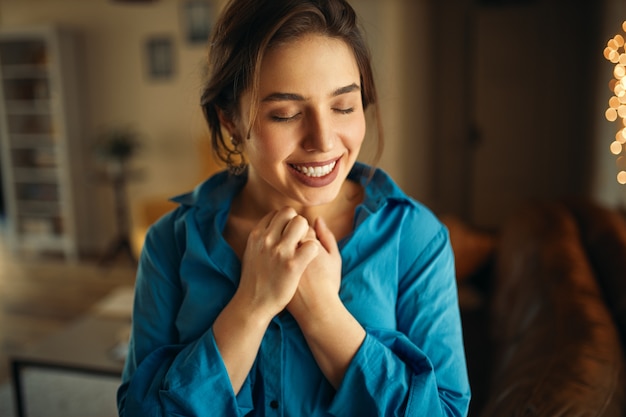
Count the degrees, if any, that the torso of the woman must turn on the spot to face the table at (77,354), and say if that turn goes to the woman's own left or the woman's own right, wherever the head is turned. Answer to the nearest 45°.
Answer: approximately 135° to the woman's own right

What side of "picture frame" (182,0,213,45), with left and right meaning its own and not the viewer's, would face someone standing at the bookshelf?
right

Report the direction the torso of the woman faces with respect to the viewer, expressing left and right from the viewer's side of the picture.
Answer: facing the viewer

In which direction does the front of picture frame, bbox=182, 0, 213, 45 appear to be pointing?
toward the camera

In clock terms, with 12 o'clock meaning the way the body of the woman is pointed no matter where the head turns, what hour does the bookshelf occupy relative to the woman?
The bookshelf is roughly at 5 o'clock from the woman.

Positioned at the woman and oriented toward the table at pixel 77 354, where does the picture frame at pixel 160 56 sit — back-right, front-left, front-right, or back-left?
front-right

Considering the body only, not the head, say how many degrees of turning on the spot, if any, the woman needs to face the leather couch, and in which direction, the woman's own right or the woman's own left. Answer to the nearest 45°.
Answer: approximately 135° to the woman's own left

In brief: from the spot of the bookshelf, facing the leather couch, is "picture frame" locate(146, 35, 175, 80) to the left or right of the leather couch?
left

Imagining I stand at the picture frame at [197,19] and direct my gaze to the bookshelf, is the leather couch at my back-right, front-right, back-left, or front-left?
back-left

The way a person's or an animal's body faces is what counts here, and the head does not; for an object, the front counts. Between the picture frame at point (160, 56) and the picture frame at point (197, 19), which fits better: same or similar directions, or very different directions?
same or similar directions

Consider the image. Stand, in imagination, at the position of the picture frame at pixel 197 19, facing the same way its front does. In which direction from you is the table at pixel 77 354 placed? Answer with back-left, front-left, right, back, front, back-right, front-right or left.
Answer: front

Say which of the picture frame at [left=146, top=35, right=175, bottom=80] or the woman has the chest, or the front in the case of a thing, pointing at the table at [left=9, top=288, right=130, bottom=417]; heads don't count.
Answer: the picture frame

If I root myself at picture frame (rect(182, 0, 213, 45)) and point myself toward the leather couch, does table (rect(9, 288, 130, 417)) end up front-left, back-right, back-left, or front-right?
front-right

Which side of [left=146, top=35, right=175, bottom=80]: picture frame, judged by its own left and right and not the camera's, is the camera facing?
front
